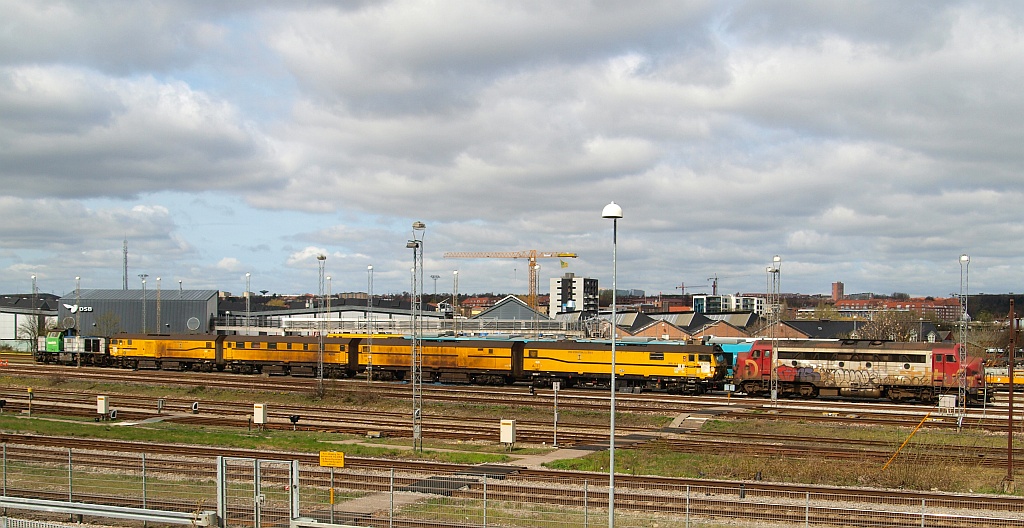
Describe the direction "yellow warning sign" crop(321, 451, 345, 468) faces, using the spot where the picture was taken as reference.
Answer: facing the viewer

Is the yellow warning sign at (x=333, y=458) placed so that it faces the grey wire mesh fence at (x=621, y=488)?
no
